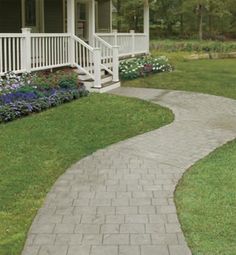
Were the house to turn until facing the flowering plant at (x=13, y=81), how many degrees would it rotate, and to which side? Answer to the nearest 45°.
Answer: approximately 45° to its right

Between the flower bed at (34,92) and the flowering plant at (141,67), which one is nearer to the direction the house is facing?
the flower bed

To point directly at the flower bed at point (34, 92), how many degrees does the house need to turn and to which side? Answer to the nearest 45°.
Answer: approximately 45° to its right

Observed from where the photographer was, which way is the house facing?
facing the viewer and to the right of the viewer

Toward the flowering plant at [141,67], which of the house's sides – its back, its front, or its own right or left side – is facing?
left

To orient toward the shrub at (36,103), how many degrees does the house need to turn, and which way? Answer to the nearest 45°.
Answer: approximately 45° to its right
